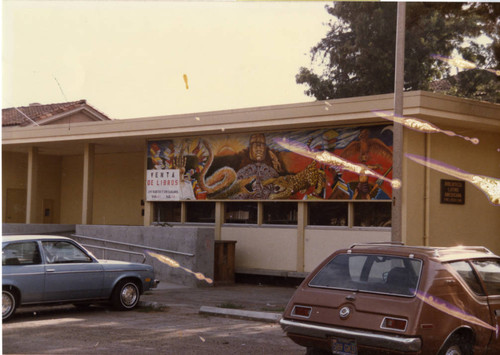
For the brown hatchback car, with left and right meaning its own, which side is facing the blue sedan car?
left

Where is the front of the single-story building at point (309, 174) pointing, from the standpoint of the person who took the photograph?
facing the viewer and to the left of the viewer

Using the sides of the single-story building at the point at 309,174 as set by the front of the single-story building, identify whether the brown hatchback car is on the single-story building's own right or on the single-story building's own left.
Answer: on the single-story building's own left

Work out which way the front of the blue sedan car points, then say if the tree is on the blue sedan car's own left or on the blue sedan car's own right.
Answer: on the blue sedan car's own left

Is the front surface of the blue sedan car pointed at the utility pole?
yes

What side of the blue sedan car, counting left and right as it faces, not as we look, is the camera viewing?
right

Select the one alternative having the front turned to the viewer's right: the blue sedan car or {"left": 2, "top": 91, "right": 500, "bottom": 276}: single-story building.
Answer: the blue sedan car

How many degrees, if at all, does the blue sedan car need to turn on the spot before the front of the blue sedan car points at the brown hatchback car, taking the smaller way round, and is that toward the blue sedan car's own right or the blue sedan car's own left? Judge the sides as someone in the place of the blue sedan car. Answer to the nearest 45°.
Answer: approximately 45° to the blue sedan car's own right

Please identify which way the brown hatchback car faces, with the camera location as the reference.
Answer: facing away from the viewer and to the right of the viewer

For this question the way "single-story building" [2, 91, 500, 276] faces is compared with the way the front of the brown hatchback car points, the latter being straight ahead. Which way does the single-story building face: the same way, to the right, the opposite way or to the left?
the opposite way

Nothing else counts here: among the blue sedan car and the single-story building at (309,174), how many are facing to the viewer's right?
1

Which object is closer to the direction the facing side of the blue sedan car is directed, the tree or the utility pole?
the utility pole

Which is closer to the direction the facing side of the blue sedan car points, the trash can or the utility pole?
the utility pole

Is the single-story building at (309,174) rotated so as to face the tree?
no

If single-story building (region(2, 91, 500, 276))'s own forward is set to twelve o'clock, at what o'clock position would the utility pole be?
The utility pole is roughly at 10 o'clock from the single-story building.
